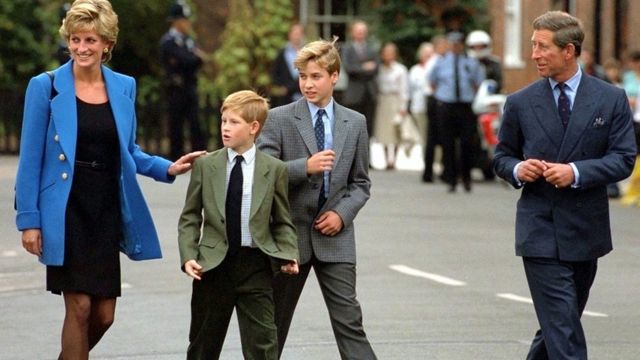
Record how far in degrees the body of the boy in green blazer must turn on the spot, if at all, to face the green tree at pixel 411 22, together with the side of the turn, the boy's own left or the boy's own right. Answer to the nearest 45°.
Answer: approximately 180°

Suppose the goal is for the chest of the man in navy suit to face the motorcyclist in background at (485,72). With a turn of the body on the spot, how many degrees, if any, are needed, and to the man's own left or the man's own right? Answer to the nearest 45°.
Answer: approximately 180°

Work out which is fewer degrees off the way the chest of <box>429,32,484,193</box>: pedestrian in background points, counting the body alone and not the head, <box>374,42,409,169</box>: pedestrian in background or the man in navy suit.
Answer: the man in navy suit

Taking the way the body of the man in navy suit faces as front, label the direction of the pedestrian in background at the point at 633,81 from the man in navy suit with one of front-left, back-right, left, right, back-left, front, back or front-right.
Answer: back

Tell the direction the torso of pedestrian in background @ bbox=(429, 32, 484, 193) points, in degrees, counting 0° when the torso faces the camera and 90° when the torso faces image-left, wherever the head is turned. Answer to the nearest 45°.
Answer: approximately 0°

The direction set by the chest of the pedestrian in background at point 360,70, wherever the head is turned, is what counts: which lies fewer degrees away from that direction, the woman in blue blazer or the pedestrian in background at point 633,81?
the woman in blue blazer
